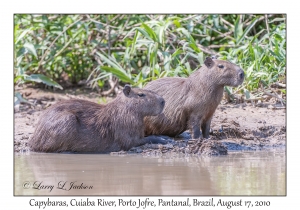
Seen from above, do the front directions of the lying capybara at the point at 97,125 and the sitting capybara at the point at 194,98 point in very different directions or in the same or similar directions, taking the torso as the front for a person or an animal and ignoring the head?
same or similar directions

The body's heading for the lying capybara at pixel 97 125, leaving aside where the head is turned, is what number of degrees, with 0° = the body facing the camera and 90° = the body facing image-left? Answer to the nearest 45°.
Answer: approximately 270°

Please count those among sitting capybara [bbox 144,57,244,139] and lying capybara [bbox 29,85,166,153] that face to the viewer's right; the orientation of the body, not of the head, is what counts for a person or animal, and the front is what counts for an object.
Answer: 2

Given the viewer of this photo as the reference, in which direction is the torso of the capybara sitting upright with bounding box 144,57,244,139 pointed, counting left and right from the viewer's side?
facing to the right of the viewer

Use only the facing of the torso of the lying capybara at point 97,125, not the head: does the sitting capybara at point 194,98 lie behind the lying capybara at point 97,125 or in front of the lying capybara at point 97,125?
in front

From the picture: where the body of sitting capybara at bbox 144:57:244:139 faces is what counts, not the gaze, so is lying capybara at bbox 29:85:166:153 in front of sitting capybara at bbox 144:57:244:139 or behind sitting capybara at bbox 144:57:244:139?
behind
